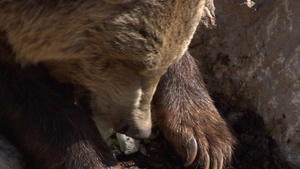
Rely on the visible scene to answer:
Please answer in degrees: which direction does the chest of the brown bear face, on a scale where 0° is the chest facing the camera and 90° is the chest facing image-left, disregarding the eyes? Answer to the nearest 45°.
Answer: approximately 315°
